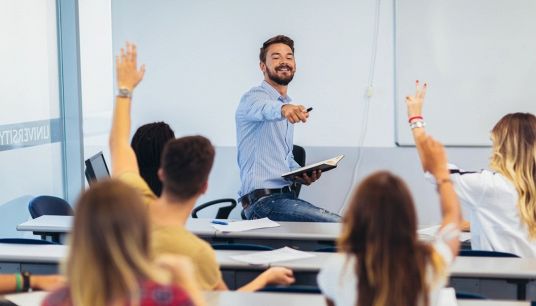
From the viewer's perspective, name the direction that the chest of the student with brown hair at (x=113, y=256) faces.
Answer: away from the camera

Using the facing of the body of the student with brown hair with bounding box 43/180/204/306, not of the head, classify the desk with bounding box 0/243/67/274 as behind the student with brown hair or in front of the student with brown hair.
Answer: in front

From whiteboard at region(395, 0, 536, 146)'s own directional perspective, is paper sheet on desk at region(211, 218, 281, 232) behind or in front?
in front

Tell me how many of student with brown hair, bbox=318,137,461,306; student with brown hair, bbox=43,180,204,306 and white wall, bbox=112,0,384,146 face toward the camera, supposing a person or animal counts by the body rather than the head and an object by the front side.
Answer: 1

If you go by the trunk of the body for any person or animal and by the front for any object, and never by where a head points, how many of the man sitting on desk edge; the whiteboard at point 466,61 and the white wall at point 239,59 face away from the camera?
0

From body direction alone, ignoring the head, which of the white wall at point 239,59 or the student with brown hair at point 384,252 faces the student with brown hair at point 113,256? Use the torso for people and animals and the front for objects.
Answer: the white wall

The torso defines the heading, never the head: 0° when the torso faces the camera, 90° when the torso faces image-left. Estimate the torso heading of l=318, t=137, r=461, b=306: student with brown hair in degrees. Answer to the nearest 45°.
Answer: approximately 180°

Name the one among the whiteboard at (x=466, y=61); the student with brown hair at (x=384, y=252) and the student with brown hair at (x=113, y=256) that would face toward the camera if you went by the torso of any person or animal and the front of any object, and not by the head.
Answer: the whiteboard

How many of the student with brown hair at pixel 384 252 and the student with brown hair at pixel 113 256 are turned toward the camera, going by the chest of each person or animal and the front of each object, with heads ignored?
0

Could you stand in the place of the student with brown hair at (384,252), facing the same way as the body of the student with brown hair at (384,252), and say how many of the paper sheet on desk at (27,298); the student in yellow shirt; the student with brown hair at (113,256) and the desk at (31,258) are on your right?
0

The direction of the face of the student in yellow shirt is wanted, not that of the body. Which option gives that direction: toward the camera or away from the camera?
away from the camera

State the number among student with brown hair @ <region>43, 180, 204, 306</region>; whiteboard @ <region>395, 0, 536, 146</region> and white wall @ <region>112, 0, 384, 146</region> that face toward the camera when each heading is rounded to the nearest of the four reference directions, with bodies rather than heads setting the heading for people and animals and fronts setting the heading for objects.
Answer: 2

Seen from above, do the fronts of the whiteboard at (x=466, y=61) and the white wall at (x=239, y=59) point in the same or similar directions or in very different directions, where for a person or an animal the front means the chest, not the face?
same or similar directions

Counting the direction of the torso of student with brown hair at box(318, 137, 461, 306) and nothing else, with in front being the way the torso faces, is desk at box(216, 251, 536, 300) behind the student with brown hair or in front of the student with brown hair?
in front

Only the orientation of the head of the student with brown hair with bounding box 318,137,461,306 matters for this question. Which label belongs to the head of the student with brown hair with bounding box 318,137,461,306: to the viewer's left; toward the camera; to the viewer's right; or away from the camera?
away from the camera

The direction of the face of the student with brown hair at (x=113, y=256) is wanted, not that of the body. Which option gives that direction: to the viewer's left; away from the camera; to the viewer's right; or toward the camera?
away from the camera

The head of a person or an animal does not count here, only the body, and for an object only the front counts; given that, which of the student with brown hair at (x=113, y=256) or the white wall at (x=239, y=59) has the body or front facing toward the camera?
the white wall

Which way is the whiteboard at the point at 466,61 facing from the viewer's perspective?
toward the camera

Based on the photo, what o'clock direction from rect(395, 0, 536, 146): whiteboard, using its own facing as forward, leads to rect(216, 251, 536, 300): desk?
The desk is roughly at 12 o'clock from the whiteboard.
